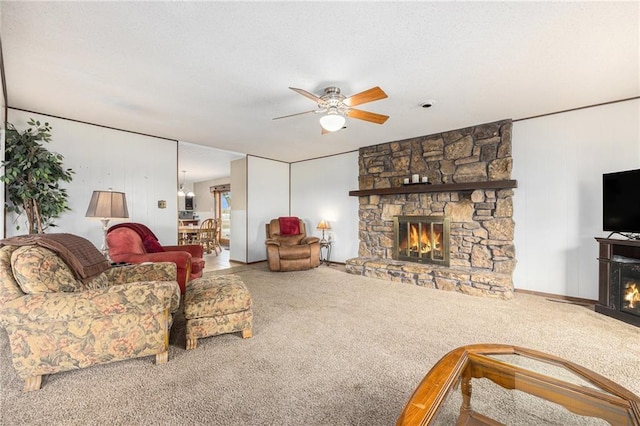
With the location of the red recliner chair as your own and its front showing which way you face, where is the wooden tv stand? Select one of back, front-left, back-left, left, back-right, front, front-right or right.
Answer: front-right

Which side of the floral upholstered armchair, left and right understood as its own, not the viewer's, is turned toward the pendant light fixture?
left

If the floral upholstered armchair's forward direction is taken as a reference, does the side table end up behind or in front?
in front

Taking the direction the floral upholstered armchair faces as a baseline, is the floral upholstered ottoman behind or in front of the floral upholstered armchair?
in front

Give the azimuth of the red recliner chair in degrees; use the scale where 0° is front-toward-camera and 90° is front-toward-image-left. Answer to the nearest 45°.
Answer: approximately 270°

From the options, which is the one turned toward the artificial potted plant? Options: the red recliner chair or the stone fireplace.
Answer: the stone fireplace

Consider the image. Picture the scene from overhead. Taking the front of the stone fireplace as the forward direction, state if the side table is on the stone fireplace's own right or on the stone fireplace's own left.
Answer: on the stone fireplace's own right

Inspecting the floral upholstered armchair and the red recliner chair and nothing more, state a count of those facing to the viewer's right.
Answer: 2

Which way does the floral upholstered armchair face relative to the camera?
to the viewer's right
